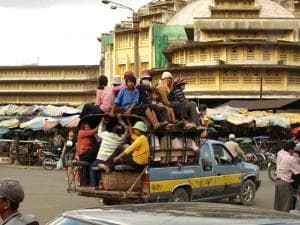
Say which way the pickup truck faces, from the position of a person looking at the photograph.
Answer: facing away from the viewer and to the right of the viewer

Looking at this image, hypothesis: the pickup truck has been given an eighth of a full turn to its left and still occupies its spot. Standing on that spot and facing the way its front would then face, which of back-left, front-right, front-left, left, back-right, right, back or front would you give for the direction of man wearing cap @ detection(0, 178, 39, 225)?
back

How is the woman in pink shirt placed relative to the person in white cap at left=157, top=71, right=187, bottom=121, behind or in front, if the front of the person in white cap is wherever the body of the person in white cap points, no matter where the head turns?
behind
